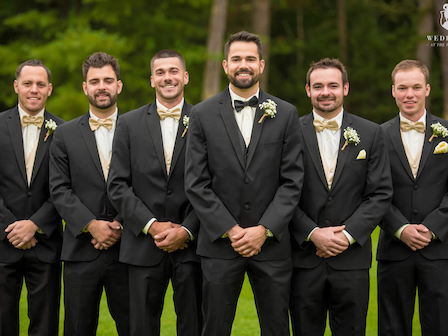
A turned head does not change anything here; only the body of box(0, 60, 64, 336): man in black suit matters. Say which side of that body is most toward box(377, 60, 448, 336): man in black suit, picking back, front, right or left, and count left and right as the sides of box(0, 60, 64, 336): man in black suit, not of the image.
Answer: left

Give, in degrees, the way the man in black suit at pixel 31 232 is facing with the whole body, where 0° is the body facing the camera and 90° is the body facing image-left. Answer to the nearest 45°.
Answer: approximately 0°

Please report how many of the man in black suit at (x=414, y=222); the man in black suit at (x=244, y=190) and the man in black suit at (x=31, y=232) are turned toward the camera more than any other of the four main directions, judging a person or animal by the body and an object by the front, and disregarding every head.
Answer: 3

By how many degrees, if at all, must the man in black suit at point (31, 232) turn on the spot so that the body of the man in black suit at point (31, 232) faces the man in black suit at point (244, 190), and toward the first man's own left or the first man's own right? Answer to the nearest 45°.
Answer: approximately 45° to the first man's own left

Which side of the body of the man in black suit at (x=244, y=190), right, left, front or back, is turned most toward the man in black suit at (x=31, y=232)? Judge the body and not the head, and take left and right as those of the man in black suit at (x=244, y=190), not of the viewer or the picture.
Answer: right

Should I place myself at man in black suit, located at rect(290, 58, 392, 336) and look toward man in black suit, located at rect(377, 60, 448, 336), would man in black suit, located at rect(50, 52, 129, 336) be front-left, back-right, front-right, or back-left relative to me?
back-left

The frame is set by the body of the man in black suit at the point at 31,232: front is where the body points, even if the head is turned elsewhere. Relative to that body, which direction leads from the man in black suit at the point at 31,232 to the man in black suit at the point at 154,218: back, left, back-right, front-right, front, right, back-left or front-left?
front-left

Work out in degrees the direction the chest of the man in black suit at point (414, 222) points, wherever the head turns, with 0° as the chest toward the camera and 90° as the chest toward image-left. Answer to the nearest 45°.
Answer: approximately 0°

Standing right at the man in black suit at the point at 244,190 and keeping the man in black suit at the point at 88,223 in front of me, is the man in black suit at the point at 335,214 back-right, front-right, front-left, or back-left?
back-right
